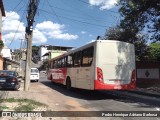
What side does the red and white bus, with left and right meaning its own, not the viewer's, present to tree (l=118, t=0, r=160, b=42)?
right

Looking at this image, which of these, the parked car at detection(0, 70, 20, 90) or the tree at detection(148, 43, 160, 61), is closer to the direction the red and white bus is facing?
the parked car

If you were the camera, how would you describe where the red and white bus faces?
facing away from the viewer and to the left of the viewer
